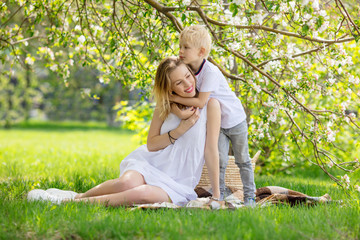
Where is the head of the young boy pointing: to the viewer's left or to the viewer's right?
to the viewer's left

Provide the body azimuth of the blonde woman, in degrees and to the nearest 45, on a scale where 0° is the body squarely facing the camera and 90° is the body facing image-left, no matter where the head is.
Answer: approximately 0°

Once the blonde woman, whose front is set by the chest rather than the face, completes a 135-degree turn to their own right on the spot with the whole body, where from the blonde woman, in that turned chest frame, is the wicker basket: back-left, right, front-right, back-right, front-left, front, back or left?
right
